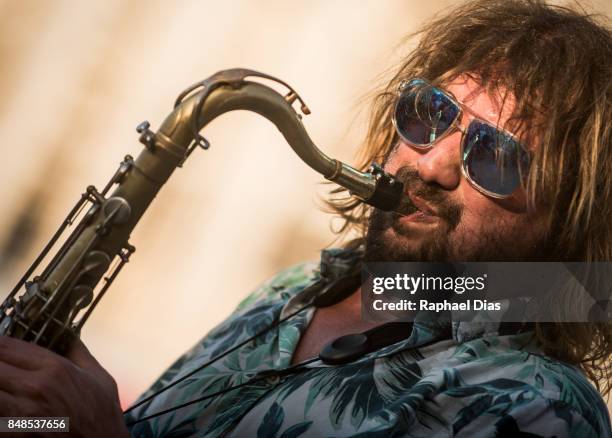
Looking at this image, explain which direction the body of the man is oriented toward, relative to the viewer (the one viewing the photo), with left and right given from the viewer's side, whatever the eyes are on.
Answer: facing the viewer and to the left of the viewer
